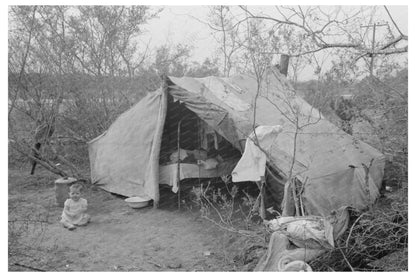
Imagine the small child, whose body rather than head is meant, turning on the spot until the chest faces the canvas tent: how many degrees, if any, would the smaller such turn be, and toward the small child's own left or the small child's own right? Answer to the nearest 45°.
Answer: approximately 90° to the small child's own left

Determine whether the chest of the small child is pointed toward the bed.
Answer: no

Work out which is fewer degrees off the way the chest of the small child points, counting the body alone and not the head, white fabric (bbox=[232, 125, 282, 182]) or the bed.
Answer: the white fabric

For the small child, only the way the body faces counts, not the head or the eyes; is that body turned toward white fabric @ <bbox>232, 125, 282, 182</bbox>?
no

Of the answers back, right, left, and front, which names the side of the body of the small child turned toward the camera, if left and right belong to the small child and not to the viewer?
front

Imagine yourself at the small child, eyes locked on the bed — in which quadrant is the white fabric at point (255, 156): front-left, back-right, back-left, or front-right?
front-right
